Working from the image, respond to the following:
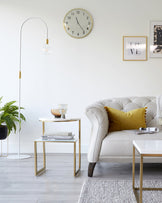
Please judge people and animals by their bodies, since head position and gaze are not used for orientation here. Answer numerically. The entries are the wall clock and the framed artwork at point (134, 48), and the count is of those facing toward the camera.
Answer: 2

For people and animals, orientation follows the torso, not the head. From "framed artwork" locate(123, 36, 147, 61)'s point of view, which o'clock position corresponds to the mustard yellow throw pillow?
The mustard yellow throw pillow is roughly at 12 o'clock from the framed artwork.

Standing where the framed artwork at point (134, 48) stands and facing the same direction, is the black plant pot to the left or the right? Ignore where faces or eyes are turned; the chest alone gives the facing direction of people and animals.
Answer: on its right

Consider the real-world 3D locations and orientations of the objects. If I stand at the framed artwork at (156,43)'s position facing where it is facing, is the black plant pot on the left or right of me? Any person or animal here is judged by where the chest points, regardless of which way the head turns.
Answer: on my right

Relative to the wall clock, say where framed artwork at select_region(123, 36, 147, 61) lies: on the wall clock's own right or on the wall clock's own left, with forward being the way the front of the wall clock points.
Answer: on the wall clock's own left

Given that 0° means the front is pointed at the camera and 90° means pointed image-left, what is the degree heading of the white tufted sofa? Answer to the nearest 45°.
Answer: approximately 0°

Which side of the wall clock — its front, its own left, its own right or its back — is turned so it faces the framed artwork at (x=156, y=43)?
left
